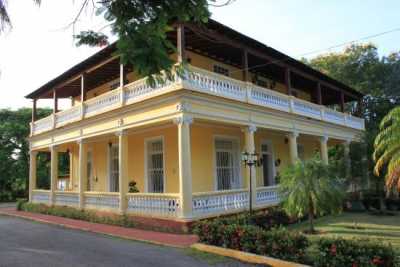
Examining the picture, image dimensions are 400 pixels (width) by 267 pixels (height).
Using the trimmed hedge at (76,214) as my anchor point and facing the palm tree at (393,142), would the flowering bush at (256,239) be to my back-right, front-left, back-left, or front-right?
front-right

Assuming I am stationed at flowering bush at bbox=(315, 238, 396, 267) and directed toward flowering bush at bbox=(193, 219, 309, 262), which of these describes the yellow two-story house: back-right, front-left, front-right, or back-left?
front-right

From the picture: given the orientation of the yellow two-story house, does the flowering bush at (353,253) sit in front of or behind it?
in front

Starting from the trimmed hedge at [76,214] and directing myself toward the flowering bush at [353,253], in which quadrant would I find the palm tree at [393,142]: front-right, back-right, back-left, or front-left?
front-left

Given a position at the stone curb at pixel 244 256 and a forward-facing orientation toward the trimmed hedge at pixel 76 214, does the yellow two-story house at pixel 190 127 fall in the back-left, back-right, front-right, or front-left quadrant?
front-right
